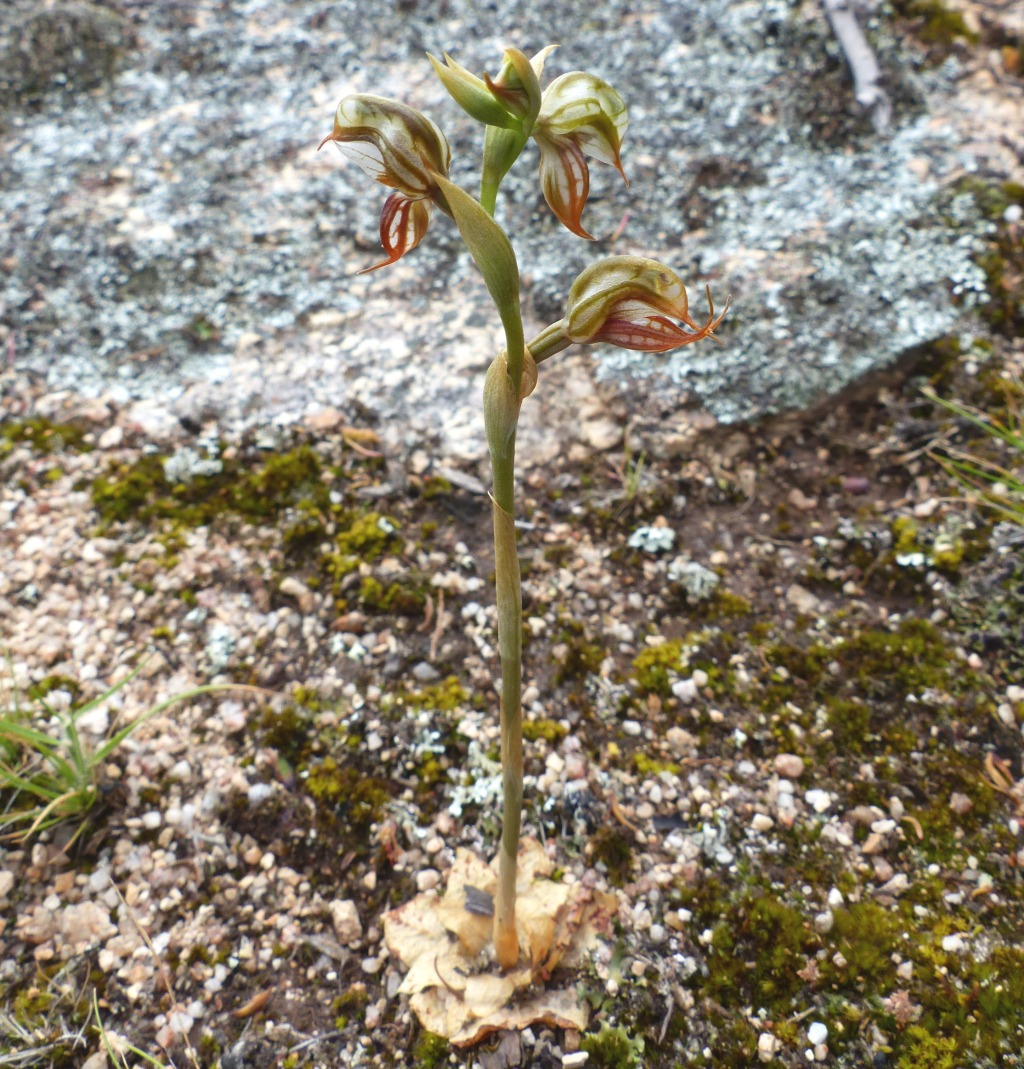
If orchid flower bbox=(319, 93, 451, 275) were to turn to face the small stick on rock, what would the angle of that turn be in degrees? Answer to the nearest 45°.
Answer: approximately 135° to its right

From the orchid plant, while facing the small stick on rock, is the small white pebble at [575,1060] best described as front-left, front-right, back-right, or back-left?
back-right

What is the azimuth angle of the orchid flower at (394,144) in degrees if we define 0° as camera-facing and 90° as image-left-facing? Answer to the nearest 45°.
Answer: approximately 90°
